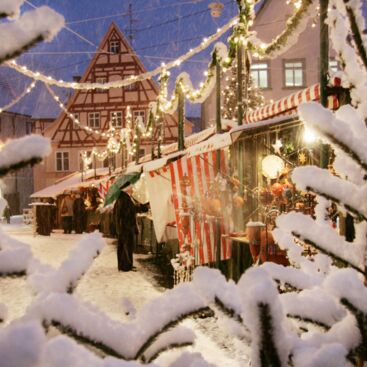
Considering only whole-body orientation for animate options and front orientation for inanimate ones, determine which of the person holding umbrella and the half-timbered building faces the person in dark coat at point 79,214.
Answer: the half-timbered building

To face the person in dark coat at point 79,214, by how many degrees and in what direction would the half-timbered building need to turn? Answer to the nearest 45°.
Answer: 0° — it already faces them

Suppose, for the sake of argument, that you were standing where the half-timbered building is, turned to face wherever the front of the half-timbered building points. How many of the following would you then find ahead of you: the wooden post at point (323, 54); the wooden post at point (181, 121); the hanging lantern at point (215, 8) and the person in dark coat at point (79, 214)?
4

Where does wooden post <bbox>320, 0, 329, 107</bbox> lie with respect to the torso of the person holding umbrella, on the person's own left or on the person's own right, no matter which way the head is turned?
on the person's own right

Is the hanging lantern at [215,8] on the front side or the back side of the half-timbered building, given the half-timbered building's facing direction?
on the front side

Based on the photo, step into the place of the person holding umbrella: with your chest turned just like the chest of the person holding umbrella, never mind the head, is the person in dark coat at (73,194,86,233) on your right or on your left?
on your left

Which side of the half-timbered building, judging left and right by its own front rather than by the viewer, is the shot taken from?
front

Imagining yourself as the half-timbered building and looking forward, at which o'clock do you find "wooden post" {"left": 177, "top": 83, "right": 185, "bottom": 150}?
The wooden post is roughly at 12 o'clock from the half-timbered building.

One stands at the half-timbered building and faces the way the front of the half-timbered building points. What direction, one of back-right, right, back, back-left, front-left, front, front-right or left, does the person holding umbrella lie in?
front
